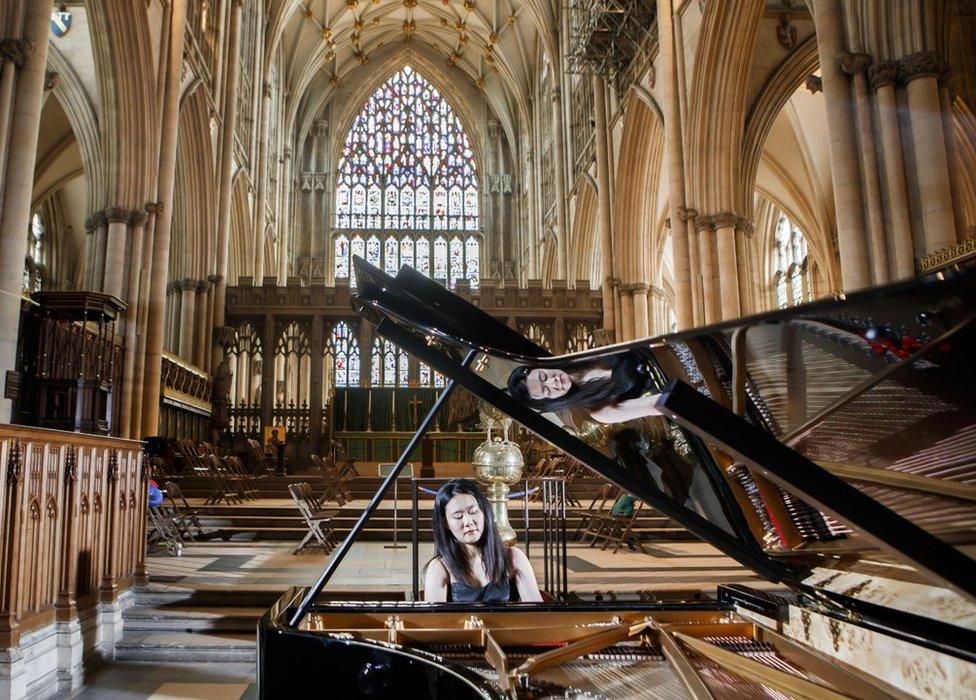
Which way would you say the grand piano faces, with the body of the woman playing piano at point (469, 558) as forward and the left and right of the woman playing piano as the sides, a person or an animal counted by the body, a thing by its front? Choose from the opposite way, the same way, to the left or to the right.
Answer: the opposite way

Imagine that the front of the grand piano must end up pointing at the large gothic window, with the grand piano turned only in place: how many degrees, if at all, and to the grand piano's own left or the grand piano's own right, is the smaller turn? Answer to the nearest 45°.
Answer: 0° — it already faces it

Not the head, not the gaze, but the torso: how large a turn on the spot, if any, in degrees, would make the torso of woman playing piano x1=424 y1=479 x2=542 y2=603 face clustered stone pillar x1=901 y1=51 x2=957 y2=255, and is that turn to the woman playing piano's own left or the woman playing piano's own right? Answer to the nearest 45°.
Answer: approximately 135° to the woman playing piano's own left

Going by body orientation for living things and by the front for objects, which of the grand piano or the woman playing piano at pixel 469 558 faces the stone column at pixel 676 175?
the grand piano

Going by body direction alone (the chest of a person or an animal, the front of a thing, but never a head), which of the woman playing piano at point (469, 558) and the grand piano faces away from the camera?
the grand piano

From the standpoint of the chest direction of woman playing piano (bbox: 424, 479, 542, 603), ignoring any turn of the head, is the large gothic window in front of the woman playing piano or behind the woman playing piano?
behind

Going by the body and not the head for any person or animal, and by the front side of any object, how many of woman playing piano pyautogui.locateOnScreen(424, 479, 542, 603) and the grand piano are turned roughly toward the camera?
1

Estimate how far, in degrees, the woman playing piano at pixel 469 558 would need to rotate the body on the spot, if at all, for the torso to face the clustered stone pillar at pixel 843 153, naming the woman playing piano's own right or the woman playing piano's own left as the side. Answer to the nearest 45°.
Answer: approximately 135° to the woman playing piano's own left

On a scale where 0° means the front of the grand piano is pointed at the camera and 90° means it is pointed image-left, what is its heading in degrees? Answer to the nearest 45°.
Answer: approximately 180°
